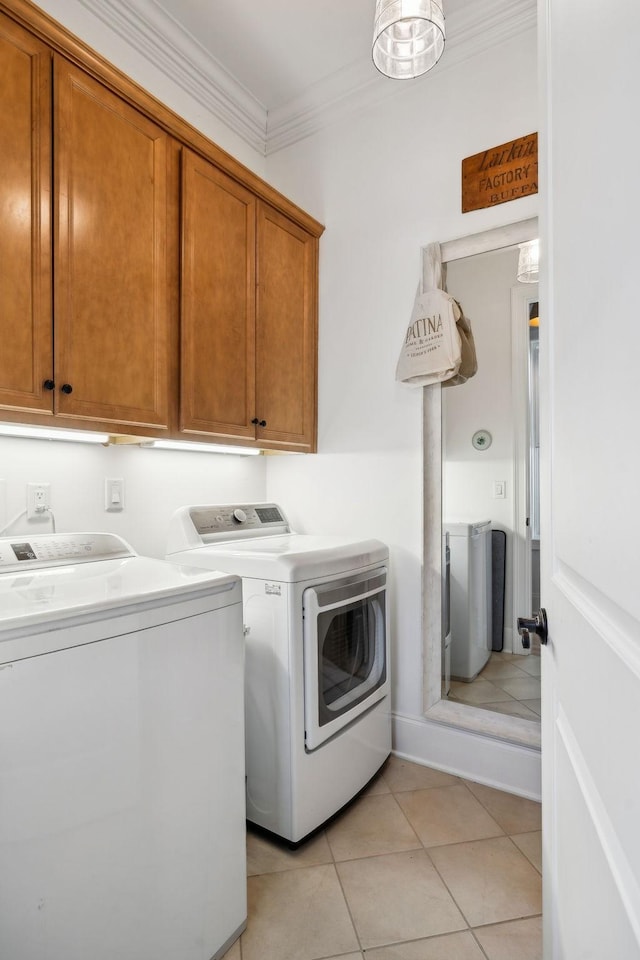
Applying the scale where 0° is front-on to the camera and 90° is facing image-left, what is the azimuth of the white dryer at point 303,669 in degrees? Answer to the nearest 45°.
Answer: approximately 315°

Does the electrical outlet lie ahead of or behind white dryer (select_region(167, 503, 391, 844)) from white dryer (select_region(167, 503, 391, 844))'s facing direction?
behind

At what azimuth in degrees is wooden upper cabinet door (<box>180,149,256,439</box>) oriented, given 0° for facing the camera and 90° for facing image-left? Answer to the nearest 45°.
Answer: approximately 315°
